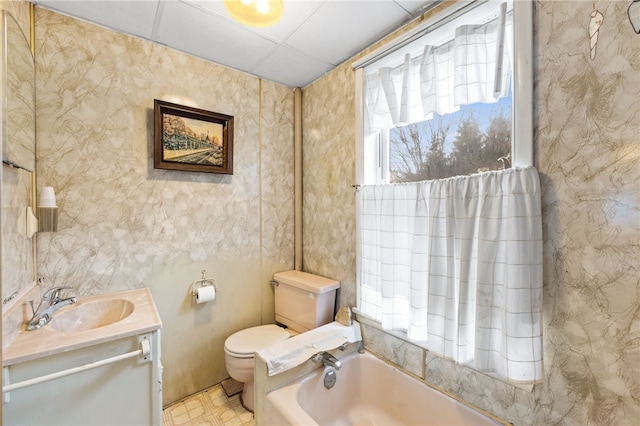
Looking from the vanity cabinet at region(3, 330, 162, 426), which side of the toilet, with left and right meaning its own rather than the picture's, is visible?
front

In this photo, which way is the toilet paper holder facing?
toward the camera

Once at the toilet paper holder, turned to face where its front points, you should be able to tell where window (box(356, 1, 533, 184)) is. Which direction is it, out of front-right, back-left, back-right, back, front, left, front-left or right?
front-left

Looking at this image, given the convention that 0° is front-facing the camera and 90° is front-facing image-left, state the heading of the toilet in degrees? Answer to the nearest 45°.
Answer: approximately 45°

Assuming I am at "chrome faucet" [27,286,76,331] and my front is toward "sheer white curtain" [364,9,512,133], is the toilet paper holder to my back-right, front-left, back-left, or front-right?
front-left

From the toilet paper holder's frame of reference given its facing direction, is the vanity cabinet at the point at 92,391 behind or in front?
in front

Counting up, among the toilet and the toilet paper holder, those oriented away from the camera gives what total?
0

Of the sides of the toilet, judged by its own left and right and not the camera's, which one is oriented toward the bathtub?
left
